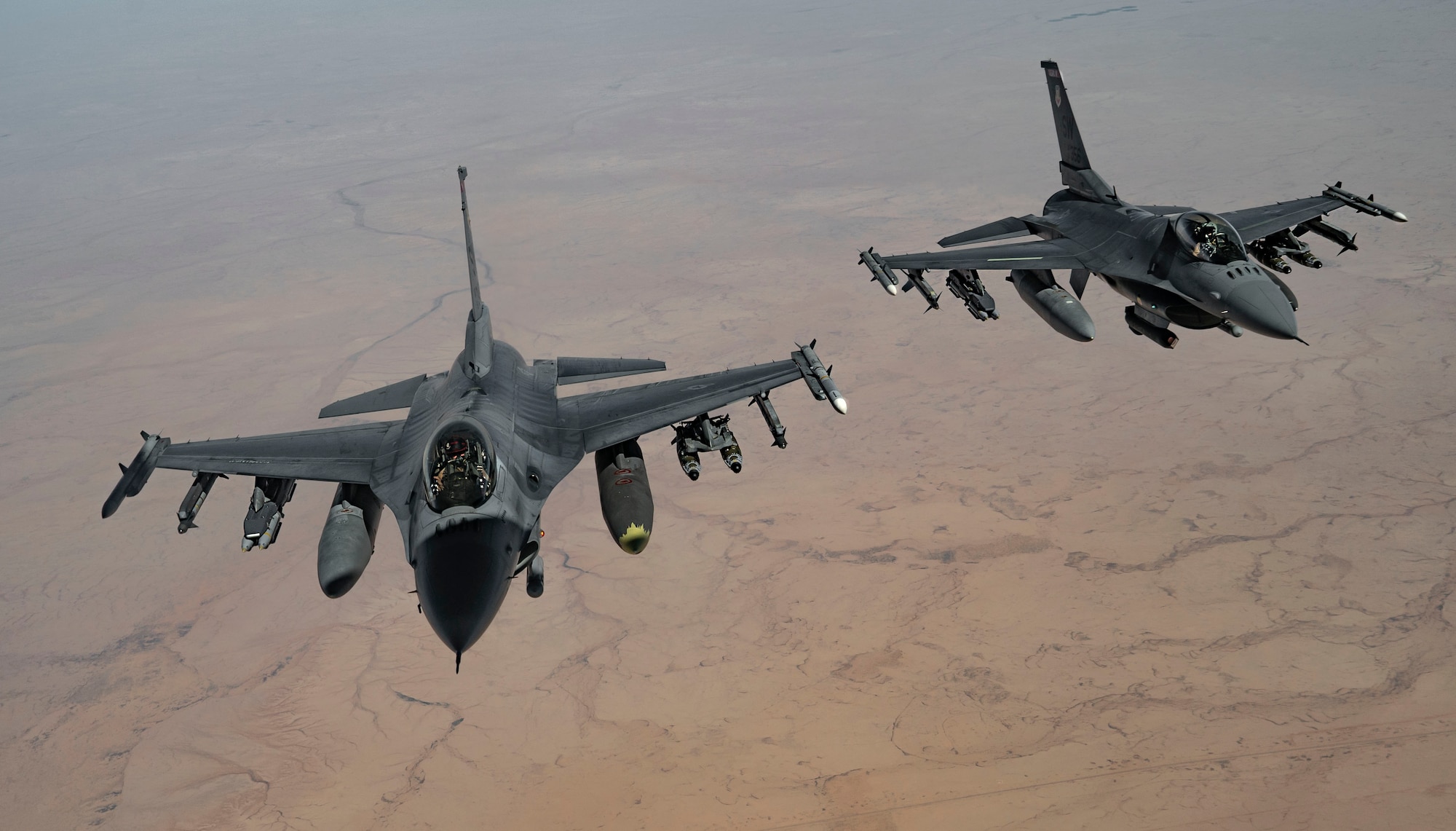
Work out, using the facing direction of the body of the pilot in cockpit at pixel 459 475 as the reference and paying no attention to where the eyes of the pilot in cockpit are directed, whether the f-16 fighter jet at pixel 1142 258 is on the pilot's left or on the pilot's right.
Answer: on the pilot's left

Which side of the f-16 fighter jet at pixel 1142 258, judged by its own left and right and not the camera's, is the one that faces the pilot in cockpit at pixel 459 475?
right

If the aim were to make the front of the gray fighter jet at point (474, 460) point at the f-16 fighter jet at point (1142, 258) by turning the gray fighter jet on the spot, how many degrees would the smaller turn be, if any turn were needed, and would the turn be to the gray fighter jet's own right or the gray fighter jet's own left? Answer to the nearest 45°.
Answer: approximately 90° to the gray fighter jet's own left

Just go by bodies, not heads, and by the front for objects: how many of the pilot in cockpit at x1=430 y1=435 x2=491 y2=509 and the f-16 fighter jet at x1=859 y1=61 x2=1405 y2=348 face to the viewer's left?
0

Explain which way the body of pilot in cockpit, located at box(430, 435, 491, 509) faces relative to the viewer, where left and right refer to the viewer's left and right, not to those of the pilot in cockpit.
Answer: facing the viewer

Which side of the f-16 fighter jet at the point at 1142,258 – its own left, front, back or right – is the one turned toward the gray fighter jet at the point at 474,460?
right

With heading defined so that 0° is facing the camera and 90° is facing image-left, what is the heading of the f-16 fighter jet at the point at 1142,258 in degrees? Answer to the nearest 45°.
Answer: approximately 315°

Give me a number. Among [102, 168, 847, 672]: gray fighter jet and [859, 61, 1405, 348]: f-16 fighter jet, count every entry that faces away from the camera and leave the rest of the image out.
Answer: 0

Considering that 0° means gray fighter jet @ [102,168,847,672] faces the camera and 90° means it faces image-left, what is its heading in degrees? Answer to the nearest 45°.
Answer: approximately 0°
